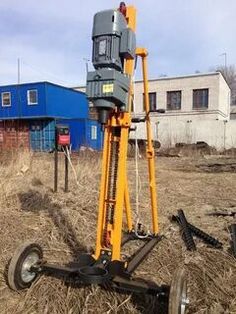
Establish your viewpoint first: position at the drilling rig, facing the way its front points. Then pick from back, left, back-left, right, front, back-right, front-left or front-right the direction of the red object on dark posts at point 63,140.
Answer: back-right

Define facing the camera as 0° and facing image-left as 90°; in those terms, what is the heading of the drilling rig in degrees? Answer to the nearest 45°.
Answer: approximately 45°

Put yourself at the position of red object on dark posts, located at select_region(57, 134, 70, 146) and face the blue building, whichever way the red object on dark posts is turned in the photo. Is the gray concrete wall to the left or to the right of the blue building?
right

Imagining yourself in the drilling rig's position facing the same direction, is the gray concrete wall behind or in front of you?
behind

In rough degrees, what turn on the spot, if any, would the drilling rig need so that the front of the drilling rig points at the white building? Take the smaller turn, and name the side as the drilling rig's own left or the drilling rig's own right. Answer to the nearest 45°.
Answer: approximately 135° to the drilling rig's own right

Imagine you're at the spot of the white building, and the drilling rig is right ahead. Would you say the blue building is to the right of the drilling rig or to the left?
right

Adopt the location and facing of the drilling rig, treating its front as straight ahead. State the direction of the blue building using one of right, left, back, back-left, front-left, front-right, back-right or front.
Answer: back-right
